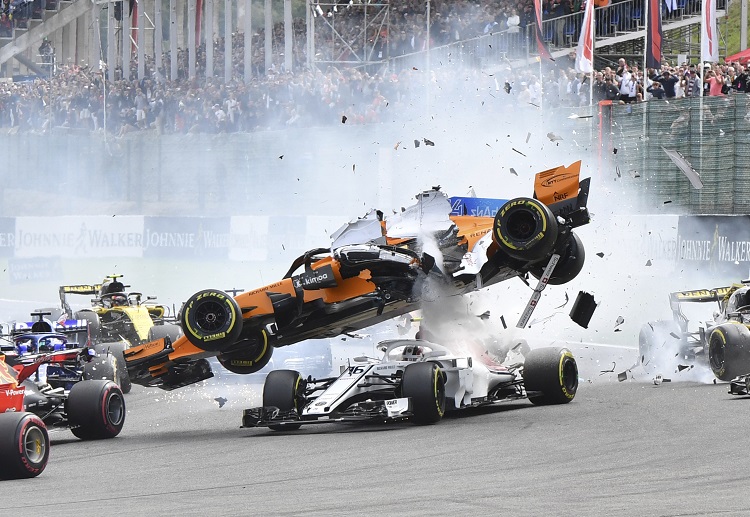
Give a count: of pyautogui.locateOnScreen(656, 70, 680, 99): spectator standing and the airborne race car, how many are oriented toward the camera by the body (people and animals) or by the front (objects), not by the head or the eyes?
1

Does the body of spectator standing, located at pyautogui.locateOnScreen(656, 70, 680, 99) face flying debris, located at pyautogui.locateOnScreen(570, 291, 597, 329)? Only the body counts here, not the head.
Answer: yes

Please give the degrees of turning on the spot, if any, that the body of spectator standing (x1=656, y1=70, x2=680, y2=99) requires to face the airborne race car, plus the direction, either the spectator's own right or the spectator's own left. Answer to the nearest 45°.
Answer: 0° — they already face it

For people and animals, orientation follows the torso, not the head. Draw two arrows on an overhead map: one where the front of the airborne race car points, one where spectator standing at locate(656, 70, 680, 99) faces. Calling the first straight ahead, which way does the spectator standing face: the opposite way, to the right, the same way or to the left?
to the left

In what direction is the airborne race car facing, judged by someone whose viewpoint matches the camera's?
facing to the left of the viewer

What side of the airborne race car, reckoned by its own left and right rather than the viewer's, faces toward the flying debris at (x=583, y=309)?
back

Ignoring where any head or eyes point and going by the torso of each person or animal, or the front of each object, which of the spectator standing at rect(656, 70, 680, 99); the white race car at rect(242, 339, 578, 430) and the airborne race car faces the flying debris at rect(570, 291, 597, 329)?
the spectator standing

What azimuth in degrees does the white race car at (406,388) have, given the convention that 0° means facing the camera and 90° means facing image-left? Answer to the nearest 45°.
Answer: approximately 45°

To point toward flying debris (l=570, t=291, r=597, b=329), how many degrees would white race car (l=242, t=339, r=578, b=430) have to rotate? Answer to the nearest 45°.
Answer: approximately 135° to its left

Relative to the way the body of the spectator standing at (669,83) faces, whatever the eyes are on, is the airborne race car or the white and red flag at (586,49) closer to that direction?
the airborne race car

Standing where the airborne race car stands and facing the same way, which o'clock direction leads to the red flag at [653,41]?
The red flag is roughly at 4 o'clock from the airborne race car.

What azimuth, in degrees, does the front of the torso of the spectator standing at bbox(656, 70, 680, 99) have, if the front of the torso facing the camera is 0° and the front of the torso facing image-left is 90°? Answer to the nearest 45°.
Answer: approximately 0°

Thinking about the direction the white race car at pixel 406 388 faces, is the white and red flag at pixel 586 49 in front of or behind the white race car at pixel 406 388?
behind

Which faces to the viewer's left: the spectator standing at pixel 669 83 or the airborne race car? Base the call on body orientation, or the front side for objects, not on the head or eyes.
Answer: the airborne race car
